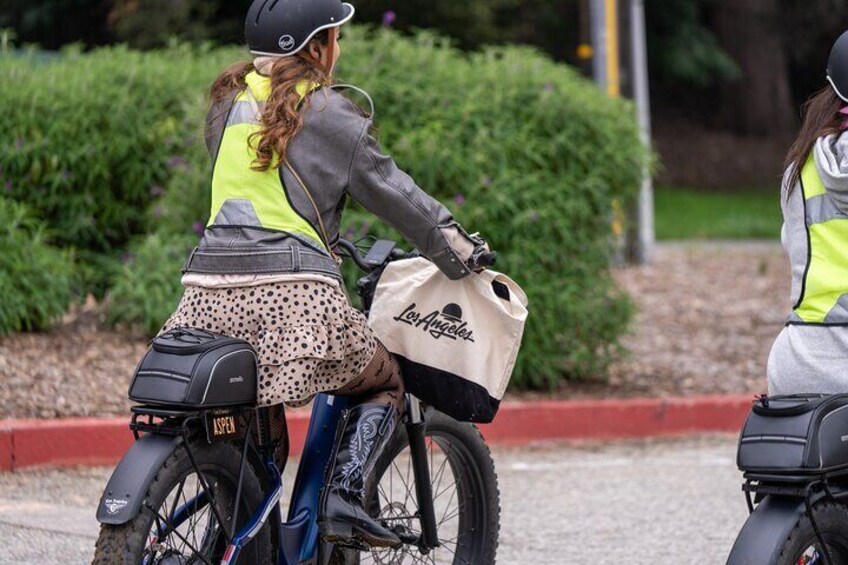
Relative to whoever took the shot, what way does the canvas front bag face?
facing the viewer

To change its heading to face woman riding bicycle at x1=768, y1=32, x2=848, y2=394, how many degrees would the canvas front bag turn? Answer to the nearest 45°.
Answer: approximately 90° to its left

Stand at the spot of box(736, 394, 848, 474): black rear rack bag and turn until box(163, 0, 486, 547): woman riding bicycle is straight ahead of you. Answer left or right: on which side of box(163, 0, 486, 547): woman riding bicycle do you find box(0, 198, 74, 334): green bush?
right

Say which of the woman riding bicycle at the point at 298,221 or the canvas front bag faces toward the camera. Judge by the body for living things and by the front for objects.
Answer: the canvas front bag

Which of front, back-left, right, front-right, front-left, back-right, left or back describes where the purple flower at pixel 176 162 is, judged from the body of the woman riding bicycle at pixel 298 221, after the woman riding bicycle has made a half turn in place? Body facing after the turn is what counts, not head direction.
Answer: back-right

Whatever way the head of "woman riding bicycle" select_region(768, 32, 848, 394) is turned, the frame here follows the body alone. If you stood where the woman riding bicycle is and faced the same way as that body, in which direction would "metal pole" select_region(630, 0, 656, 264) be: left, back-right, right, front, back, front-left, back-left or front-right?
front-left

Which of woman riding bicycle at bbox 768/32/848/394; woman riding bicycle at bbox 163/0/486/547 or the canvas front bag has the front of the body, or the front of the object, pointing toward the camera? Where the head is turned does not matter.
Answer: the canvas front bag

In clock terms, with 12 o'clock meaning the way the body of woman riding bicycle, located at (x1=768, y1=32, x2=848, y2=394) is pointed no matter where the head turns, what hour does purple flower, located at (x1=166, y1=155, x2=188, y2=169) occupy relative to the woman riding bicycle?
The purple flower is roughly at 9 o'clock from the woman riding bicycle.

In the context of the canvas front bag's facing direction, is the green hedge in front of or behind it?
behind

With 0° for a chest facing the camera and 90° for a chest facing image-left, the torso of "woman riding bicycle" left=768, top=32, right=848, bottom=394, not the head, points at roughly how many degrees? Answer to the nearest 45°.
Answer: approximately 225°

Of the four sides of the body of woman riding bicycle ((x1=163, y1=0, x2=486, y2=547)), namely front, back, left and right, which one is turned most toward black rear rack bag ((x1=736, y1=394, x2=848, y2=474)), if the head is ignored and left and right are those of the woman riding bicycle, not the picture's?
right

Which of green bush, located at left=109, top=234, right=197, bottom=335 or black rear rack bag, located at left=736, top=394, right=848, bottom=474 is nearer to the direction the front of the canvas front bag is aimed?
the black rear rack bag

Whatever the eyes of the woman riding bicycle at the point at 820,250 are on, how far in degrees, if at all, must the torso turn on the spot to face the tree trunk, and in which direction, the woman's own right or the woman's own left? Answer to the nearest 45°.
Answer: approximately 45° to the woman's own left

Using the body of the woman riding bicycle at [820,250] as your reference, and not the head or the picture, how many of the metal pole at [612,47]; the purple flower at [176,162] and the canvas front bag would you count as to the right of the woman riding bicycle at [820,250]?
0

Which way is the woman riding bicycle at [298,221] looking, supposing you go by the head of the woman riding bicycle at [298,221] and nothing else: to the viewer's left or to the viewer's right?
to the viewer's right

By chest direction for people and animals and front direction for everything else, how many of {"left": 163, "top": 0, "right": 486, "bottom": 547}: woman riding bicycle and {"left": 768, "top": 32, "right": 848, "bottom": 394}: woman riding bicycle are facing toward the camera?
0
